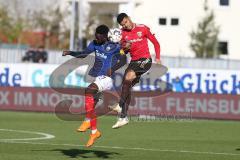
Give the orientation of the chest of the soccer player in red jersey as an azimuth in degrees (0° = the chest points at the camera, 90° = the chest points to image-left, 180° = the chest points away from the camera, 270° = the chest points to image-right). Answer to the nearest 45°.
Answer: approximately 45°

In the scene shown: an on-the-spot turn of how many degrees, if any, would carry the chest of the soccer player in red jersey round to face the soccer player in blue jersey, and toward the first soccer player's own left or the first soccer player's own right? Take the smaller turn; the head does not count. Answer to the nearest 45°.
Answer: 0° — they already face them

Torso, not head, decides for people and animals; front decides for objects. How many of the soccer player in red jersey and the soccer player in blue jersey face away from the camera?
0
